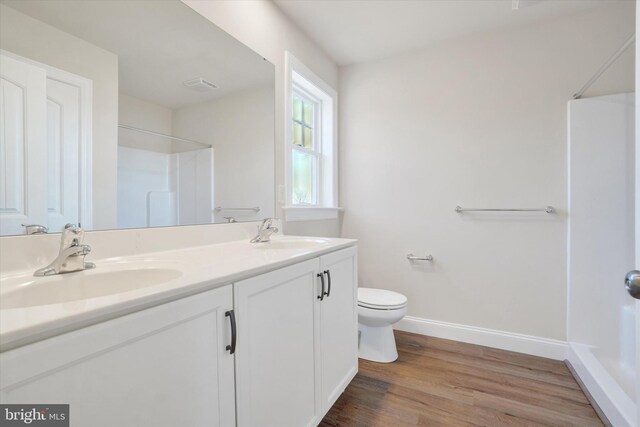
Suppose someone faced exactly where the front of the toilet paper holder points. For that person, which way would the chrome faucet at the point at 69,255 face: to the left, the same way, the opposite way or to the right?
to the left

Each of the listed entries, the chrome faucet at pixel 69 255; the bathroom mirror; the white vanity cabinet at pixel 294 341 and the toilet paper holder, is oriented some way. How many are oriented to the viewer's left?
0

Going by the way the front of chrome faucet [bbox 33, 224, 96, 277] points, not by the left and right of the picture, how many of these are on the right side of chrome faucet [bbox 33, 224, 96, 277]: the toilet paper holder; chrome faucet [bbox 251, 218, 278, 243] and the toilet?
0

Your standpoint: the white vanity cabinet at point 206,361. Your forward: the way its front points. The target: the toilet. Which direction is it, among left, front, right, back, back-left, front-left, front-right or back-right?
left

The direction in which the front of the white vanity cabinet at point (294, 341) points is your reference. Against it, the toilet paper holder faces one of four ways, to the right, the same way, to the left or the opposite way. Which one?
to the right

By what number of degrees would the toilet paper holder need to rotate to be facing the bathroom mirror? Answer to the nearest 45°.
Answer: approximately 45° to its right

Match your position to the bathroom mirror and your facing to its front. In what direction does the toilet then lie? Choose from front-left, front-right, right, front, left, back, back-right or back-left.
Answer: front-left

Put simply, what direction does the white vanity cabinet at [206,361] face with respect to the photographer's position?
facing the viewer and to the right of the viewer

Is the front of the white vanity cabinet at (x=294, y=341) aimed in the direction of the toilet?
no

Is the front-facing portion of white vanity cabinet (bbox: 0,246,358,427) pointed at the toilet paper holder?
no

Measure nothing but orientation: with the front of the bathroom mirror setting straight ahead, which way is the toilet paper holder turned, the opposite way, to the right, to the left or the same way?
to the right

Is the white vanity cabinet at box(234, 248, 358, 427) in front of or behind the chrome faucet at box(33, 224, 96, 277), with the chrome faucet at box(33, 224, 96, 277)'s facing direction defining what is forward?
in front

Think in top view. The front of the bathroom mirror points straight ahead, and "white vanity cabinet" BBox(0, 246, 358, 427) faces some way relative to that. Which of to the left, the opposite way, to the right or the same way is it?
the same way

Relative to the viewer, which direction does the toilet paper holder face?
toward the camera

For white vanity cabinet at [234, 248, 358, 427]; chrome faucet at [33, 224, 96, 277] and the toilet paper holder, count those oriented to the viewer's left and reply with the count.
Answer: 0
